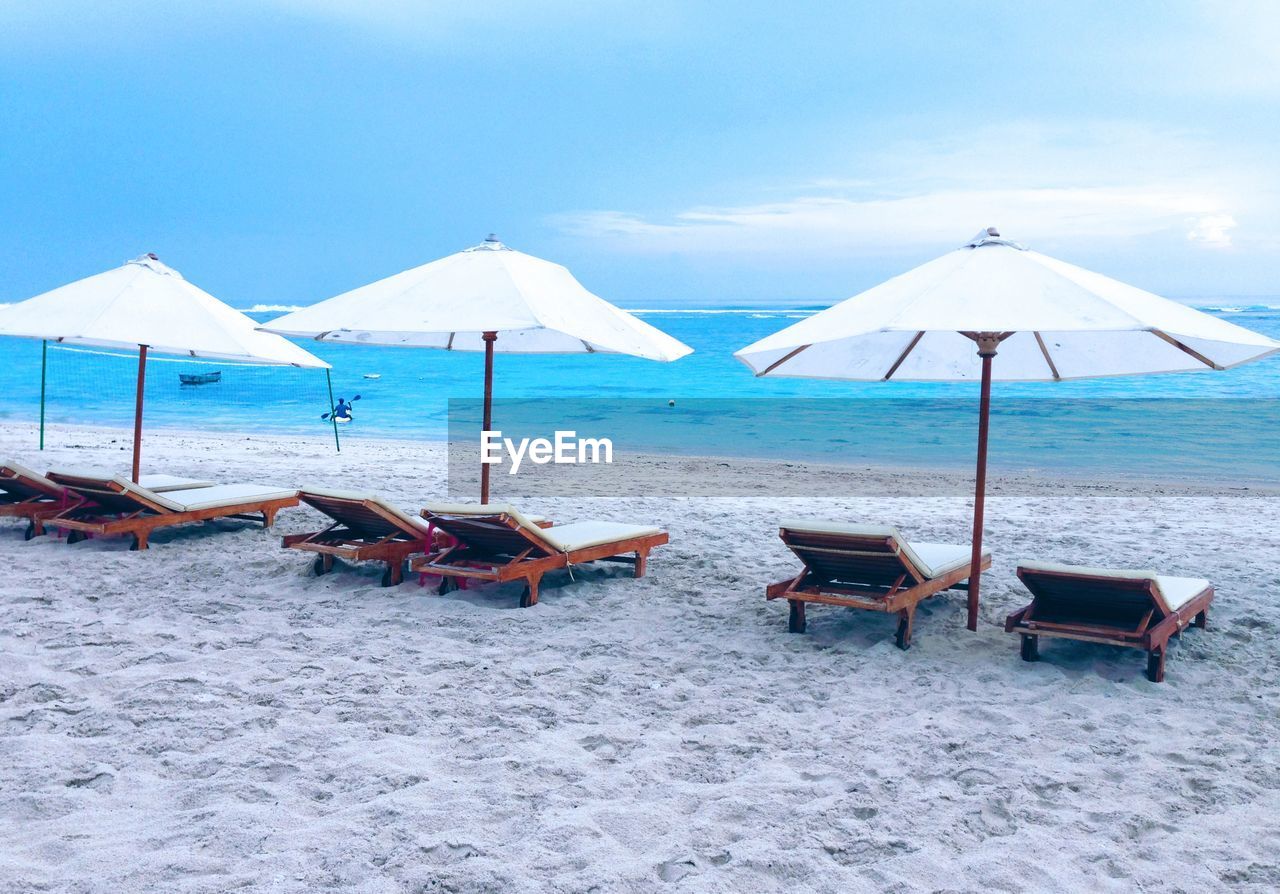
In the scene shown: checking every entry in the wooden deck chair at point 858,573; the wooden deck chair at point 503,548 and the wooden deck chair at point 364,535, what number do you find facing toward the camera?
0

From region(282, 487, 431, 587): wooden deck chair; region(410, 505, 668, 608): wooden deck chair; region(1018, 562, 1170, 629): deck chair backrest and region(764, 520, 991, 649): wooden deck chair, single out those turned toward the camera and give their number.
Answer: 0

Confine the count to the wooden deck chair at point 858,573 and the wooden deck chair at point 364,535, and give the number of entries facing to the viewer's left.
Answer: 0

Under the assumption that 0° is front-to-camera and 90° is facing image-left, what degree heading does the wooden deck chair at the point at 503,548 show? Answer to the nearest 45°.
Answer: approximately 225°

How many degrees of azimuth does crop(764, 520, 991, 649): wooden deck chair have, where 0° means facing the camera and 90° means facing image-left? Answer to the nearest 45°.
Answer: approximately 225°

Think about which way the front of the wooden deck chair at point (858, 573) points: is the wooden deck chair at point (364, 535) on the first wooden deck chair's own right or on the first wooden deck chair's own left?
on the first wooden deck chair's own left

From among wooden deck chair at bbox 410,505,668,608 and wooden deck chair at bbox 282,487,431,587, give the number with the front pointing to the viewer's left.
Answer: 0

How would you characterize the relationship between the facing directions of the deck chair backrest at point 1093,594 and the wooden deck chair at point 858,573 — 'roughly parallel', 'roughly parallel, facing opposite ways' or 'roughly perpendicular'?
roughly parallel

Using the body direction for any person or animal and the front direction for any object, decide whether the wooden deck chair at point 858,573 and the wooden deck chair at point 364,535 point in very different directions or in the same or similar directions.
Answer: same or similar directions

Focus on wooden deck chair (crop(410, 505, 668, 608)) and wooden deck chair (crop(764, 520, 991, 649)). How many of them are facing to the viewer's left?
0

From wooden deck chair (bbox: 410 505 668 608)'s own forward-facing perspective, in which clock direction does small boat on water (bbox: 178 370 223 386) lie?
The small boat on water is roughly at 10 o'clock from the wooden deck chair.
